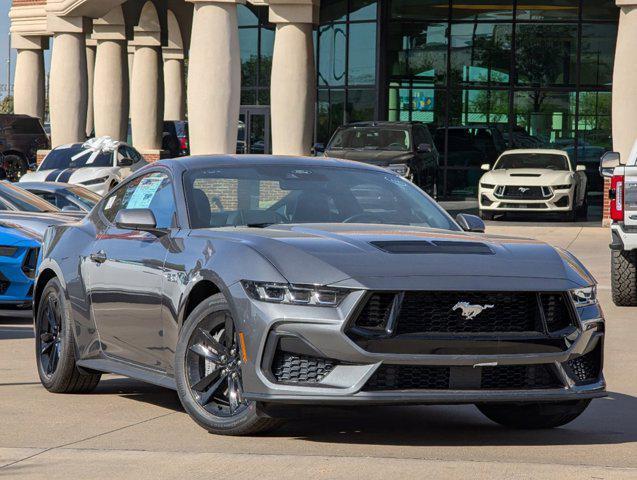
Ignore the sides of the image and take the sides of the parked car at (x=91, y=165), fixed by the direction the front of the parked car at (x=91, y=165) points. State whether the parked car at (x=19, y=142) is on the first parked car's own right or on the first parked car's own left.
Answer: on the first parked car's own right

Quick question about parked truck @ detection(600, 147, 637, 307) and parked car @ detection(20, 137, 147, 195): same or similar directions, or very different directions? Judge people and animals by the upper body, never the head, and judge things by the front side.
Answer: very different directions

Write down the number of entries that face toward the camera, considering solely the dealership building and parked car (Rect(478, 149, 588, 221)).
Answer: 2

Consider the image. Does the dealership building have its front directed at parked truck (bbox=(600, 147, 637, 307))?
yes

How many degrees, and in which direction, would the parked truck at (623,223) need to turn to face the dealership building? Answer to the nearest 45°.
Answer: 0° — it already faces it

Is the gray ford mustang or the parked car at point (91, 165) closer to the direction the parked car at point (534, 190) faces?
the gray ford mustang

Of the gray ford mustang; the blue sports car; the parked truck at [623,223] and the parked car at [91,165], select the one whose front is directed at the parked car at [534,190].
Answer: the parked truck at [623,223]

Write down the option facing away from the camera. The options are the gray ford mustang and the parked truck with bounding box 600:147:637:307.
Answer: the parked truck

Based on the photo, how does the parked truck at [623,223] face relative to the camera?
away from the camera
